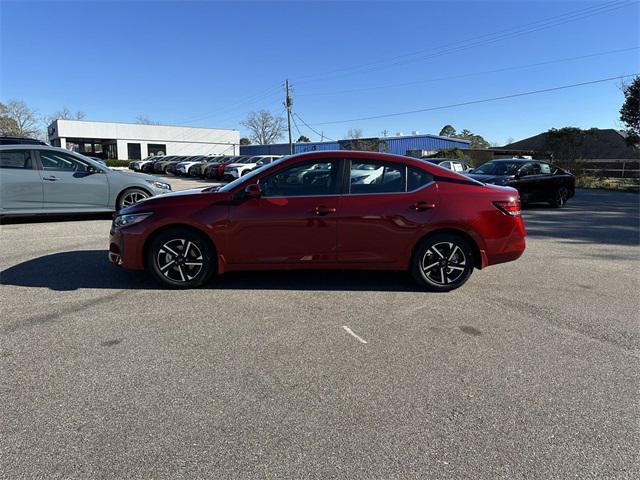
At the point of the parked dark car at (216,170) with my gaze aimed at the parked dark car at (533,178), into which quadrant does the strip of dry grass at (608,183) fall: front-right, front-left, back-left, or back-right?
front-left

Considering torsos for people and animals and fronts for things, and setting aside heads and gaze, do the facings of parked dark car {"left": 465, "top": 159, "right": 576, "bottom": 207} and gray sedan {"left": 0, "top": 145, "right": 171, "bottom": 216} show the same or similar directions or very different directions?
very different directions

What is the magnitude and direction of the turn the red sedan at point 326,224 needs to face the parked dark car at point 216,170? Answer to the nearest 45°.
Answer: approximately 90° to its right

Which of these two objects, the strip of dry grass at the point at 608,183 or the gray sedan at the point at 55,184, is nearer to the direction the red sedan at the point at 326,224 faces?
the gray sedan

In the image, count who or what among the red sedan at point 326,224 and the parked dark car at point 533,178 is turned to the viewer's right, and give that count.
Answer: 0

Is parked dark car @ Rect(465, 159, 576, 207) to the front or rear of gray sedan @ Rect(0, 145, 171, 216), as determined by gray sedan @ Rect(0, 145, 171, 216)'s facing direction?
to the front

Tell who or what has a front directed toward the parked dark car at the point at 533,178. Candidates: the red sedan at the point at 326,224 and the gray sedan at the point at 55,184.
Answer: the gray sedan

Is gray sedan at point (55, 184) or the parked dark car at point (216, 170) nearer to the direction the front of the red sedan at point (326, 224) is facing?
the gray sedan

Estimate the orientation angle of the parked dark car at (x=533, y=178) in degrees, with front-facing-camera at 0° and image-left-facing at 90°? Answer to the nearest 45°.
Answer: approximately 45°

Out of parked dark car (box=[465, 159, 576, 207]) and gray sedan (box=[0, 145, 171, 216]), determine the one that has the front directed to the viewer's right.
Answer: the gray sedan

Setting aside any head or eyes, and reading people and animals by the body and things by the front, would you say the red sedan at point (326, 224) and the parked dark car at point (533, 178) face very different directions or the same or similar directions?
same or similar directions

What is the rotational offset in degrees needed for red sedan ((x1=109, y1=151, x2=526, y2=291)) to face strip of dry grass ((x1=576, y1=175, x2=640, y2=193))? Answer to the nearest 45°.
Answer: approximately 135° to its right

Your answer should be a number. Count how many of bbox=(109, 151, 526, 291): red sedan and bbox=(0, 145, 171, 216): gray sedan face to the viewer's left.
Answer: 1

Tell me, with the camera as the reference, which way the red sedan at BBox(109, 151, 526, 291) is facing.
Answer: facing to the left of the viewer

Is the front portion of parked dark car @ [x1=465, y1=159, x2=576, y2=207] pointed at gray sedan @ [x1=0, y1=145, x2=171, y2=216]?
yes

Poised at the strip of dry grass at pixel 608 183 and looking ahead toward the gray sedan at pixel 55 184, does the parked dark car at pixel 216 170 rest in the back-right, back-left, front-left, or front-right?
front-right

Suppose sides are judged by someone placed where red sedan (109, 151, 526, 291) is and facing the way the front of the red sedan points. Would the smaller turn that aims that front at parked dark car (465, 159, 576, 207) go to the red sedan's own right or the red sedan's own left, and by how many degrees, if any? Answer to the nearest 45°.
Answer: approximately 135° to the red sedan's own right

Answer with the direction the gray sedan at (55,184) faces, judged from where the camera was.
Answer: facing to the right of the viewer
